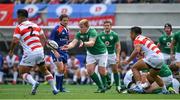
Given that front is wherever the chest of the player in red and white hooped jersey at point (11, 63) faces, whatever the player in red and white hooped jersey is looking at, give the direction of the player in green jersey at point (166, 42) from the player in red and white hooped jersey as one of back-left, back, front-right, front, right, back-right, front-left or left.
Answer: front-left

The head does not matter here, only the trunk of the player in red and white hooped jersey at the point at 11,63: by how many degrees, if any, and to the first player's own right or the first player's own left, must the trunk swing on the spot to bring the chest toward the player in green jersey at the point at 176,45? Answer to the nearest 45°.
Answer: approximately 45° to the first player's own left

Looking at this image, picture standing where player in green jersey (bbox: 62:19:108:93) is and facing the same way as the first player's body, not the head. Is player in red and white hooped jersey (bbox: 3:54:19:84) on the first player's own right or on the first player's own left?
on the first player's own right

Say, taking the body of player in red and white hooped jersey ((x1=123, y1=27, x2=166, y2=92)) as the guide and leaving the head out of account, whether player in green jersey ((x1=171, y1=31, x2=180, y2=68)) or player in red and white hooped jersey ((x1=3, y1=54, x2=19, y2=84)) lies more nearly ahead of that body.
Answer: the player in red and white hooped jersey

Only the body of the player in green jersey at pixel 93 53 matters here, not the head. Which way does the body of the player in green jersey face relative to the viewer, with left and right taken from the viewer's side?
facing the viewer and to the left of the viewer

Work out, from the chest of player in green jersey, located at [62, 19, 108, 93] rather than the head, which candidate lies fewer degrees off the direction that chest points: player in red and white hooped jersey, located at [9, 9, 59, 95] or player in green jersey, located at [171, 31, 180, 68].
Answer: the player in red and white hooped jersey

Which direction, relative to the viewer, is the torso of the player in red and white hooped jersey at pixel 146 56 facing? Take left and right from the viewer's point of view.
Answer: facing to the left of the viewer
